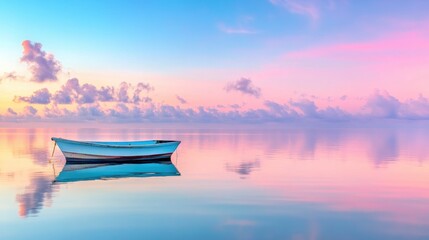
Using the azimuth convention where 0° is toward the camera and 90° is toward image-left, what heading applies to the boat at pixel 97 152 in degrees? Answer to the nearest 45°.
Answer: approximately 90°
